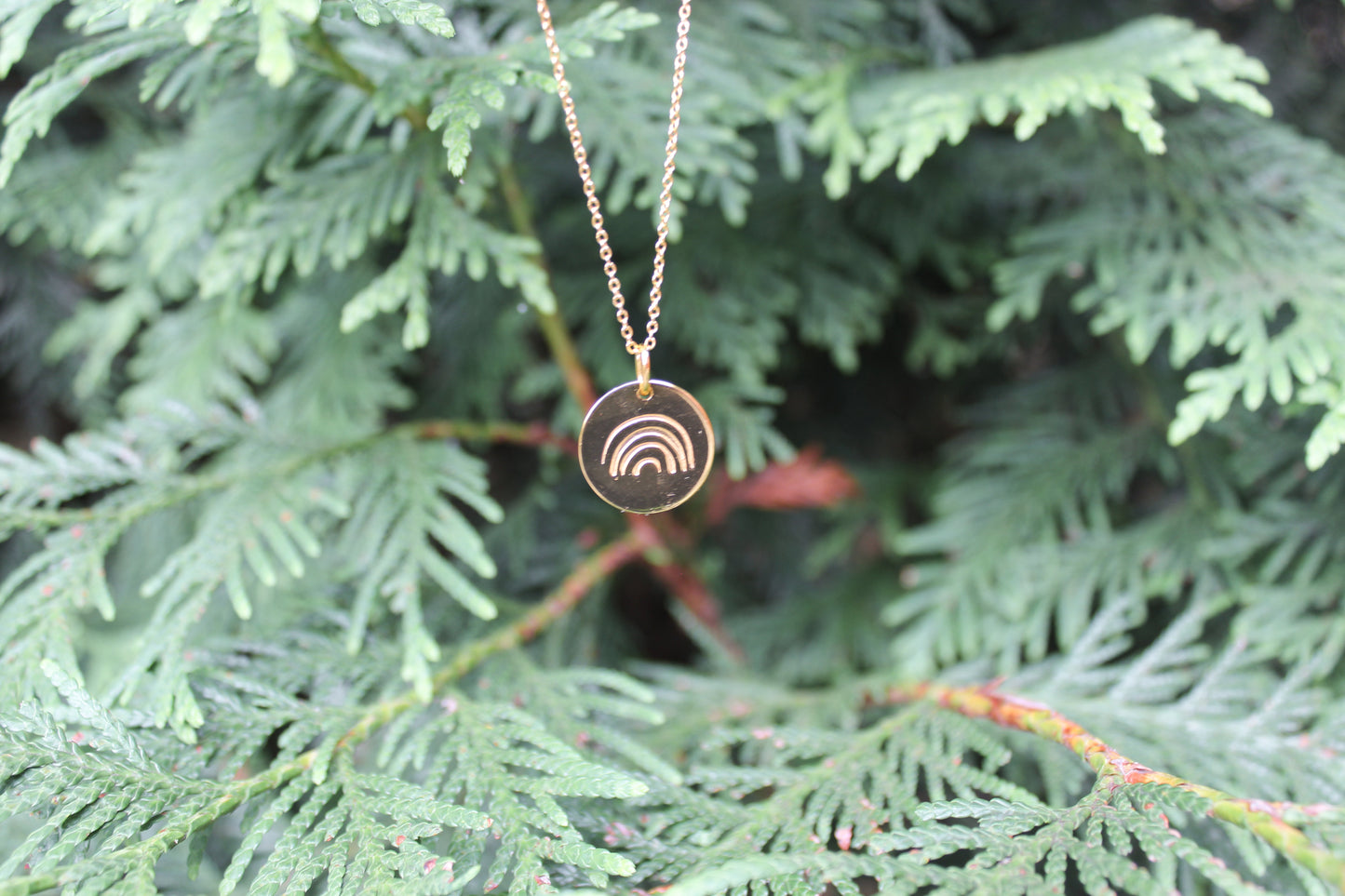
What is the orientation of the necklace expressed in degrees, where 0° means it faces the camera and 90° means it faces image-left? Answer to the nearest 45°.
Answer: approximately 0°
